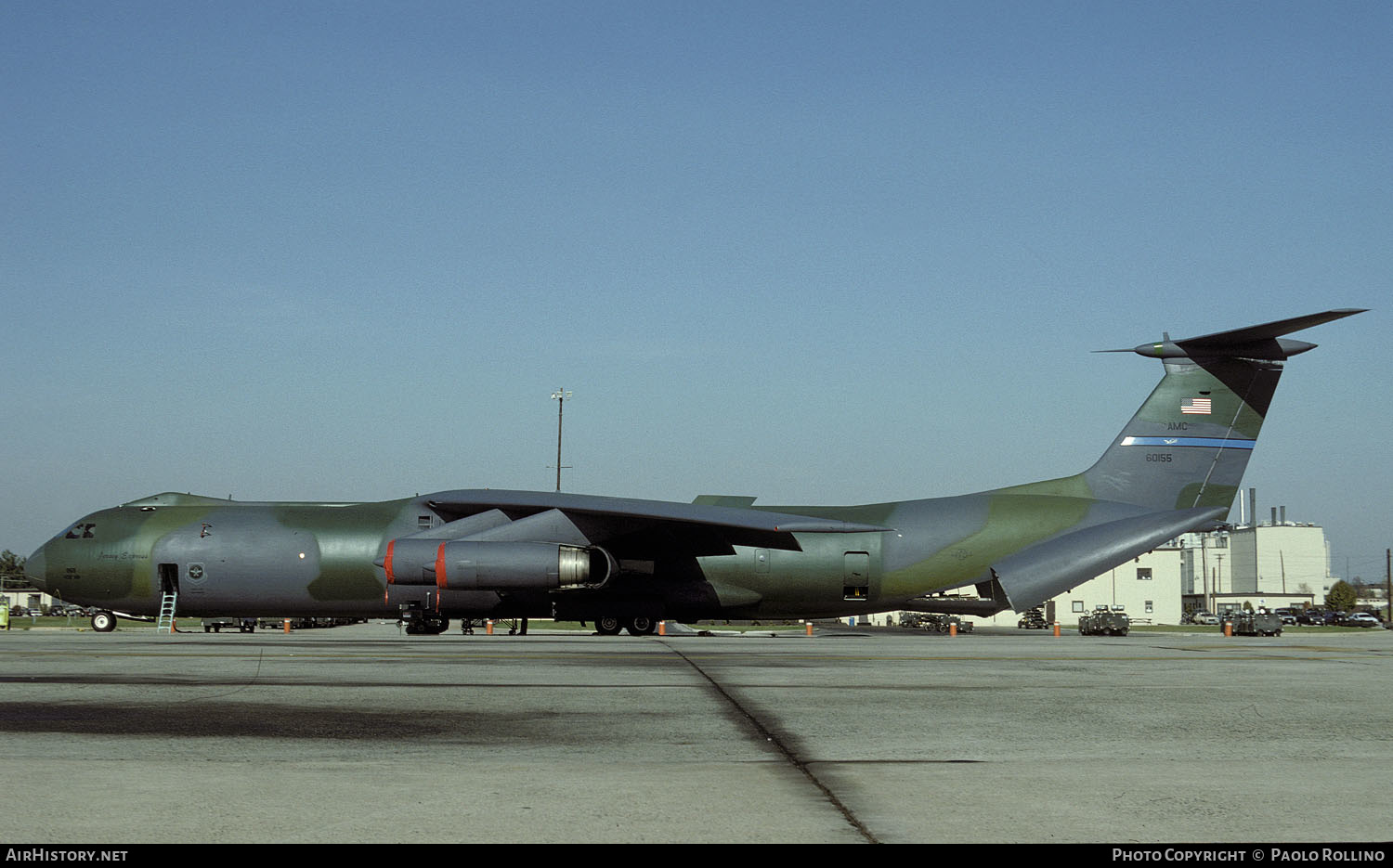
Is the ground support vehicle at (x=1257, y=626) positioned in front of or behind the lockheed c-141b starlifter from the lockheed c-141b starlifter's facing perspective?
behind

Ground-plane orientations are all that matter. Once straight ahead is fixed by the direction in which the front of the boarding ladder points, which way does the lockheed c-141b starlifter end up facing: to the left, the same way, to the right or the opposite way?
to the right

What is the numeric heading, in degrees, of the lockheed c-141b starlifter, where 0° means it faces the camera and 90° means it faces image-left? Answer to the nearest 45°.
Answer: approximately 90°

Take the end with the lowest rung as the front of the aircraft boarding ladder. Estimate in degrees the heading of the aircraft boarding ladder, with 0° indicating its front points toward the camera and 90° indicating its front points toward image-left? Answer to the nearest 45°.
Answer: approximately 0°

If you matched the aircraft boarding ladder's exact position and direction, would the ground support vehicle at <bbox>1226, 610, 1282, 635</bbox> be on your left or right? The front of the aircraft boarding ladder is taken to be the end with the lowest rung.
on your left
